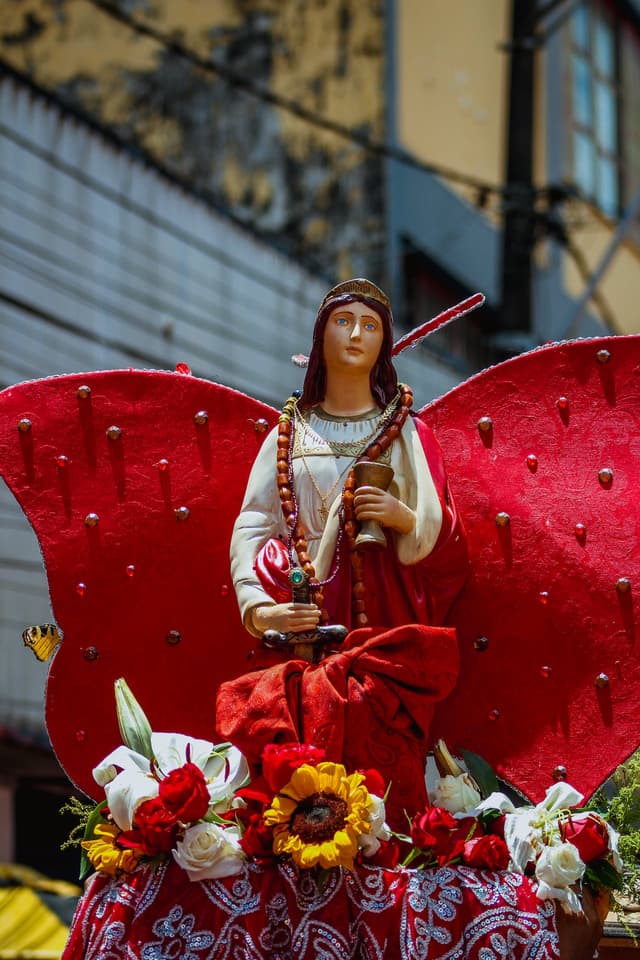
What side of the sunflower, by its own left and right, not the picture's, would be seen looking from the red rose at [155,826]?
right

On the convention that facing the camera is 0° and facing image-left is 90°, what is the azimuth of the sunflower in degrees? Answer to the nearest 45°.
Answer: approximately 0°

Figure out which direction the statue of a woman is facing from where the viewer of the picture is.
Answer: facing the viewer

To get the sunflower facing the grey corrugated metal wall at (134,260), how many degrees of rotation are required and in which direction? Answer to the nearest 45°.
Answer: approximately 180°

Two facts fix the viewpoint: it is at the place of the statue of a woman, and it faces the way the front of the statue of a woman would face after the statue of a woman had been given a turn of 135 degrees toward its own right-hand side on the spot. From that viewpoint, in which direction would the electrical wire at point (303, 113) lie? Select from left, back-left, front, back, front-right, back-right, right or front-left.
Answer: front-right

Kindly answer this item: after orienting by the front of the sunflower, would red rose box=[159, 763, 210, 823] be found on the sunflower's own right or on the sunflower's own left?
on the sunflower's own right

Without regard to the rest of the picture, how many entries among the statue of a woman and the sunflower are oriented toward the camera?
2

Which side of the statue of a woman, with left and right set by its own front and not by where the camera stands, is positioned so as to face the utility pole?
back

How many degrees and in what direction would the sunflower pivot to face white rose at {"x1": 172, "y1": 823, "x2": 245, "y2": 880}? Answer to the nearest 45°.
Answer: approximately 90° to its right
